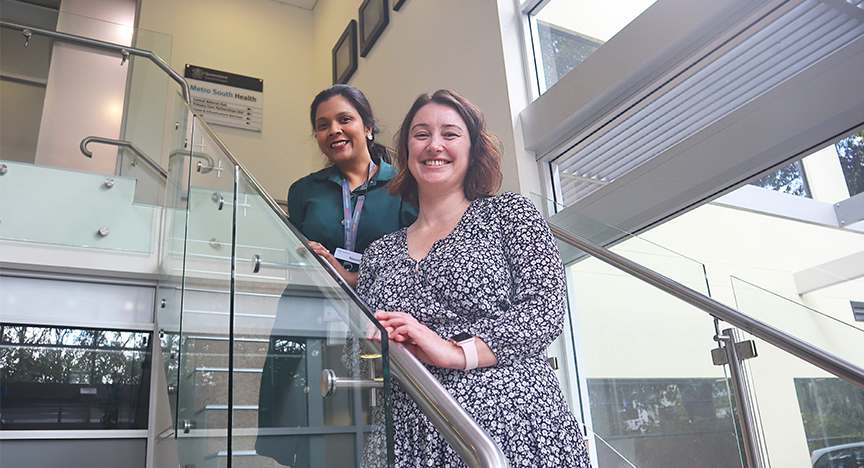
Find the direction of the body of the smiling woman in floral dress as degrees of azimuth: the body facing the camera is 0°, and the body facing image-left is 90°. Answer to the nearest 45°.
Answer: approximately 45°

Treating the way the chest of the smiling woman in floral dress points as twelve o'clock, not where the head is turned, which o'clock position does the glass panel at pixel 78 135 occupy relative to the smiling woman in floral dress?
The glass panel is roughly at 3 o'clock from the smiling woman in floral dress.

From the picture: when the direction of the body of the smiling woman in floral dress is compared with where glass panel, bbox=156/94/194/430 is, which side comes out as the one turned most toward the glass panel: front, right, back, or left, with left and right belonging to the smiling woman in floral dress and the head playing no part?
right

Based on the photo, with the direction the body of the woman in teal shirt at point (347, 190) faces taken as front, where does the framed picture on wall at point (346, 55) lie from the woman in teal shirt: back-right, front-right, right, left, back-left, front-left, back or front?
back-right

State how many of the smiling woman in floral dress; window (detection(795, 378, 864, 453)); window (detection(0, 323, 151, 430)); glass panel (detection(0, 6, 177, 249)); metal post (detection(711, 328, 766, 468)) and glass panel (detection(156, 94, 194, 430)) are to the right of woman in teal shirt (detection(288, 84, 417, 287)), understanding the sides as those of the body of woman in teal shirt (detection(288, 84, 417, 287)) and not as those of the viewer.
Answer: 3

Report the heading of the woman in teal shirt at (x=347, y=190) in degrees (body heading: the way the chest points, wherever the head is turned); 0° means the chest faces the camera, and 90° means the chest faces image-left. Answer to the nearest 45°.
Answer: approximately 45°
